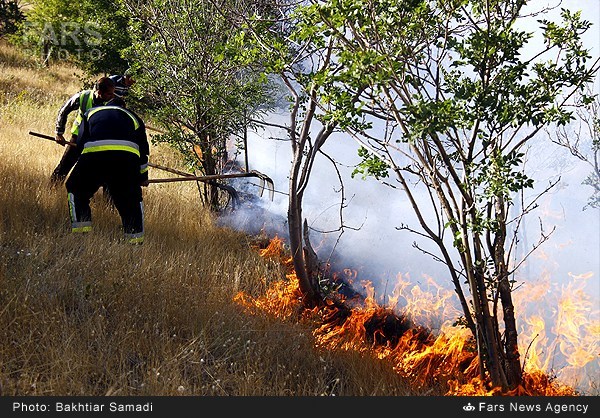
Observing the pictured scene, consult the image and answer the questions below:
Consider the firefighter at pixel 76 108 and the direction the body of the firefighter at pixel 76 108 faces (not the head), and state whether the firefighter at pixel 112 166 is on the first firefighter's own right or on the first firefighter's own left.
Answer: on the first firefighter's own right

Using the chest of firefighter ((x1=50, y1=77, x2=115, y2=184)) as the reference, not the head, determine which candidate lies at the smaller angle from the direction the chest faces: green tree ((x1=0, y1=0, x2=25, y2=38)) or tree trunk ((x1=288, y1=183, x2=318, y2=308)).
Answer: the tree trunk

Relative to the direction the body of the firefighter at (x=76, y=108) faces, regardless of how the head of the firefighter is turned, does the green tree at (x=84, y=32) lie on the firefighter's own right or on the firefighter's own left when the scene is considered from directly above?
on the firefighter's own left

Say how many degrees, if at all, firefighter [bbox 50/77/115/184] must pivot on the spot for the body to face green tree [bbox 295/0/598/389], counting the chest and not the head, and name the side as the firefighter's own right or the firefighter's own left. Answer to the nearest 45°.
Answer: approximately 45° to the firefighter's own right

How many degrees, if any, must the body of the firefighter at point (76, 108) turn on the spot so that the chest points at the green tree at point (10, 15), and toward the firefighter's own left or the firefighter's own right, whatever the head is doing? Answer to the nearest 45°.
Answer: approximately 90° to the firefighter's own left

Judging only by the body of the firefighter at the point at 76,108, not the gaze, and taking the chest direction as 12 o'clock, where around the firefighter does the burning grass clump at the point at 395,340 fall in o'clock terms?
The burning grass clump is roughly at 1 o'clock from the firefighter.

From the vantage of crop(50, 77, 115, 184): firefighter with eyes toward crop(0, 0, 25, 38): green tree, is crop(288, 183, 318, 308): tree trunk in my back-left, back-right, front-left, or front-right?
back-right

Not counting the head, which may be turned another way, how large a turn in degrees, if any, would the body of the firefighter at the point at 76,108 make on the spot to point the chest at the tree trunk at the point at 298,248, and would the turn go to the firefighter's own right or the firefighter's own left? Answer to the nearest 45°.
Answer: approximately 45° to the firefighter's own right

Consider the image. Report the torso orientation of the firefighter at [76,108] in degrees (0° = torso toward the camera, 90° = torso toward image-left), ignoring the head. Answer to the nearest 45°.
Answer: approximately 270°

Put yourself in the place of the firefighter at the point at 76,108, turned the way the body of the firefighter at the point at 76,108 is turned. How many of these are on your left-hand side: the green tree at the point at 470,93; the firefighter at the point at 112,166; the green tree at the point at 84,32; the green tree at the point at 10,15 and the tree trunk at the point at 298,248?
2

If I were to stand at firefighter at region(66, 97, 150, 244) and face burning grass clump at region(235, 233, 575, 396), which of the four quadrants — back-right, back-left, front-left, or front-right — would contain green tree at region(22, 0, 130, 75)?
back-left

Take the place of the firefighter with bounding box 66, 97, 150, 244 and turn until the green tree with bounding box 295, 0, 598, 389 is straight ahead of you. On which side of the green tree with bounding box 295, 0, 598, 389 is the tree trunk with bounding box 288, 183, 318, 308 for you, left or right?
left

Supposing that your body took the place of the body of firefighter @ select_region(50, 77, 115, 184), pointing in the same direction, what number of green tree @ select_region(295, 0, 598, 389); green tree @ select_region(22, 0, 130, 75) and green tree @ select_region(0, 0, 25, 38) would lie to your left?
2
